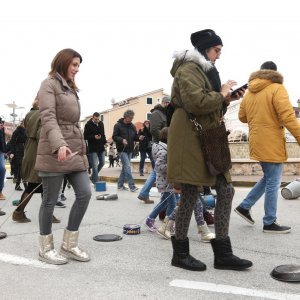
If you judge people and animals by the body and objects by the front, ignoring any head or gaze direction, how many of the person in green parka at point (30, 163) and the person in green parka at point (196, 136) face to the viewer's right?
2

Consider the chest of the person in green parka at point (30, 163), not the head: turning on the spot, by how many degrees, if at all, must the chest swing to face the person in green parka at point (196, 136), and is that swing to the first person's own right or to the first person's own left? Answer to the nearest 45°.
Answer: approximately 45° to the first person's own right

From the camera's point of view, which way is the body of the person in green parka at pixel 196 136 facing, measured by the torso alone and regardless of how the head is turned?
to the viewer's right

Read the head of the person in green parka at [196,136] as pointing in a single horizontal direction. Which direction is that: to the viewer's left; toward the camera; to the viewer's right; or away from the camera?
to the viewer's right

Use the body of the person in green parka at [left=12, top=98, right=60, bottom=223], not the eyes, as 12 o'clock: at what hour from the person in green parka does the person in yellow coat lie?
The person in yellow coat is roughly at 1 o'clock from the person in green parka.

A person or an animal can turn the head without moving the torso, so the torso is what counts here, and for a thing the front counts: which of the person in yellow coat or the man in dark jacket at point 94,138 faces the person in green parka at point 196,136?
the man in dark jacket

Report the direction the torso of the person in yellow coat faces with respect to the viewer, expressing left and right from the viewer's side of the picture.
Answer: facing away from the viewer and to the right of the viewer

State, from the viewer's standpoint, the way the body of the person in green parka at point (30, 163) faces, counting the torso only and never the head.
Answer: to the viewer's right

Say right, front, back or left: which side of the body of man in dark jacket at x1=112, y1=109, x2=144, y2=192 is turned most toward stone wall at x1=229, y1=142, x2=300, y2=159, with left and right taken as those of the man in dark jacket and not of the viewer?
left

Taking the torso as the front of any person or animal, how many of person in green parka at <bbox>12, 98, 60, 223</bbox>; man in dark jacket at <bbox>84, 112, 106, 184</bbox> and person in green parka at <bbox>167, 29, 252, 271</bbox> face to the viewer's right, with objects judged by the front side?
2
